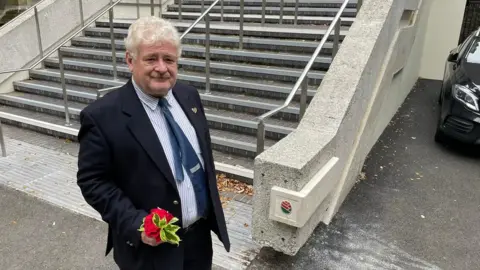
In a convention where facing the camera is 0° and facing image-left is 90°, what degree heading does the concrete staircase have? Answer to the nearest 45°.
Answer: approximately 45°

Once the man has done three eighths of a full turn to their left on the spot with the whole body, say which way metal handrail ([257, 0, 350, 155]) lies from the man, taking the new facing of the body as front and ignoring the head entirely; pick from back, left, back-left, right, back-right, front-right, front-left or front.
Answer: front-right

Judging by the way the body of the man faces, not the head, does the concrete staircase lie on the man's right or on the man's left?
on the man's left

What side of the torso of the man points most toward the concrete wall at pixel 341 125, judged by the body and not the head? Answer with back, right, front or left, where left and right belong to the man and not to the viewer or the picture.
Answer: left

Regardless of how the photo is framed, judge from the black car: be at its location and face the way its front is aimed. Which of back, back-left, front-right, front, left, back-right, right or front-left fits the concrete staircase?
right

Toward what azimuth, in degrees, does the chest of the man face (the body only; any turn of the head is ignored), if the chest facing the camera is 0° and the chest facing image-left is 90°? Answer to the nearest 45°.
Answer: approximately 315°

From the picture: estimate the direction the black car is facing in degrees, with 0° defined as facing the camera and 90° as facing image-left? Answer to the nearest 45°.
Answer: approximately 0°
